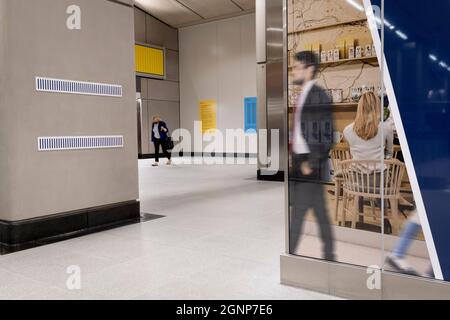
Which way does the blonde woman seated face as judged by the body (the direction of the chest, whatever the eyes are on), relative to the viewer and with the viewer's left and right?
facing away from the viewer

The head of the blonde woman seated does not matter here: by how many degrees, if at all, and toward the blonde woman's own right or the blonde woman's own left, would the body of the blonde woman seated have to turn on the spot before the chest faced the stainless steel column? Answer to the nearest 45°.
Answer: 0° — they already face it

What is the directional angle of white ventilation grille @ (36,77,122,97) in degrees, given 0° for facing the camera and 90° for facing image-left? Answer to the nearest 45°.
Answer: approximately 315°

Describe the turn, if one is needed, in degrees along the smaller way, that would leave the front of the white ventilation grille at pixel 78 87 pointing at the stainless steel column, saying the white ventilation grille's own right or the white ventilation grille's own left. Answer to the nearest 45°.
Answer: approximately 90° to the white ventilation grille's own left

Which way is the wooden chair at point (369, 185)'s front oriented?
away from the camera

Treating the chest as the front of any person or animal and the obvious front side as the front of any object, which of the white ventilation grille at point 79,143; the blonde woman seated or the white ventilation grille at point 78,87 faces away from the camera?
the blonde woman seated

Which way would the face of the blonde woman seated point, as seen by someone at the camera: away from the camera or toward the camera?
away from the camera

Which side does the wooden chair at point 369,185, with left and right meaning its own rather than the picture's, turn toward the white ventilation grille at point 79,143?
left

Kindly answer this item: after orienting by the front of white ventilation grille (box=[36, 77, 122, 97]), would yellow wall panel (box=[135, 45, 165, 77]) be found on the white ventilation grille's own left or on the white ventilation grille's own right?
on the white ventilation grille's own left

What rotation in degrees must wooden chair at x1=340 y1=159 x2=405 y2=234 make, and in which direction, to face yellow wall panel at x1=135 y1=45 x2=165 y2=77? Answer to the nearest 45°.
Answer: approximately 45° to its left

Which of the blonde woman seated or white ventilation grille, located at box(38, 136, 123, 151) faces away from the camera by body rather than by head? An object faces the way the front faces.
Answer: the blonde woman seated

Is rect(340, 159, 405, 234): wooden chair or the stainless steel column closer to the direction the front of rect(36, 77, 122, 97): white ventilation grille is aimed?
the wooden chair
